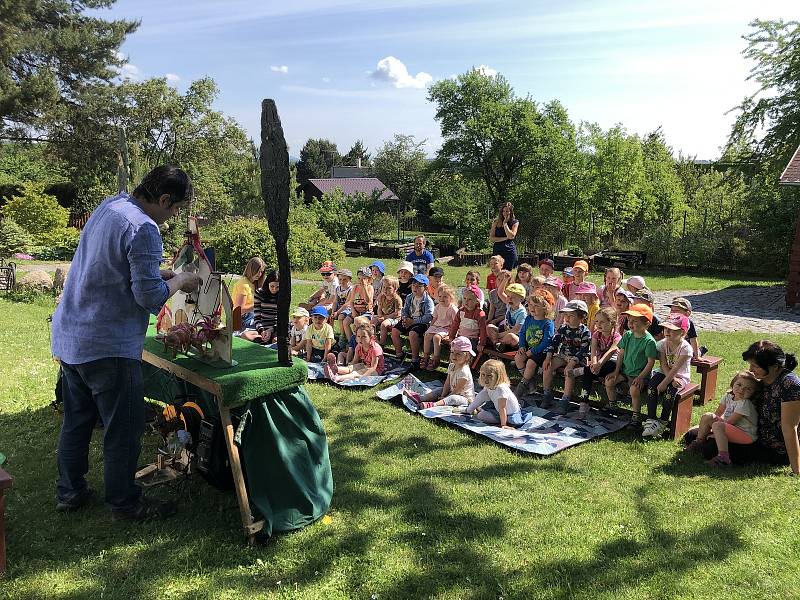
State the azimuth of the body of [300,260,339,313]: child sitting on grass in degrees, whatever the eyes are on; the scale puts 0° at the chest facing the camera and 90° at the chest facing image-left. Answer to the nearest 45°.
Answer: approximately 45°

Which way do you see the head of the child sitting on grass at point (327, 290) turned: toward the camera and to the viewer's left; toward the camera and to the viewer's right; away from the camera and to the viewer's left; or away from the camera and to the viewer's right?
toward the camera and to the viewer's left

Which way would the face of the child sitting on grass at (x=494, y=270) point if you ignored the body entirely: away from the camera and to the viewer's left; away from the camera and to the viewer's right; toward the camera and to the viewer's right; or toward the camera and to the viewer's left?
toward the camera and to the viewer's left

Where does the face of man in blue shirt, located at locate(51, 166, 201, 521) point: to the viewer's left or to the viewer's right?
to the viewer's right

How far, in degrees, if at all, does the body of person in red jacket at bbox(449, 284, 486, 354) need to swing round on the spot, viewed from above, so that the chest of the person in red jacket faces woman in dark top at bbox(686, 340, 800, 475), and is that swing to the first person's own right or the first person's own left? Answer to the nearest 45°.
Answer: approximately 90° to the first person's own left

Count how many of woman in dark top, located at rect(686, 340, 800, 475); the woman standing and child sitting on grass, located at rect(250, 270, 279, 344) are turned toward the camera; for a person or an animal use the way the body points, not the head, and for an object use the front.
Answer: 2

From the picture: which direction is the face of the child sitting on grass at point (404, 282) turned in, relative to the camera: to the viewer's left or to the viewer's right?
to the viewer's left

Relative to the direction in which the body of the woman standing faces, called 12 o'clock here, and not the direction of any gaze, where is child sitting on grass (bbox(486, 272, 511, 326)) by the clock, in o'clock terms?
The child sitting on grass is roughly at 12 o'clock from the woman standing.

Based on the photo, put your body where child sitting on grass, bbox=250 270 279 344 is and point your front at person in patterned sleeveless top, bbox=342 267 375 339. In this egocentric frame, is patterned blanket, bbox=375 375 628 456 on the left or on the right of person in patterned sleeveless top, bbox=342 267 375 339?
right

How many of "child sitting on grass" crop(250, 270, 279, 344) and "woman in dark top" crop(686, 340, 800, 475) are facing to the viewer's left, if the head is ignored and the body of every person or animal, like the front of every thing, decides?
1

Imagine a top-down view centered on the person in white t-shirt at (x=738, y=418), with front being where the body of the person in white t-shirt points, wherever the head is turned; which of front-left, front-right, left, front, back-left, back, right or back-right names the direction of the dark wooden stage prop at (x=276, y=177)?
front
